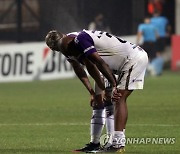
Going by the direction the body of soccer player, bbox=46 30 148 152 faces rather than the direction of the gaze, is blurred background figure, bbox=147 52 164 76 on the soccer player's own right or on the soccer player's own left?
on the soccer player's own right

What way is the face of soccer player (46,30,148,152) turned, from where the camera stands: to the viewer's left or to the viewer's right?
to the viewer's left

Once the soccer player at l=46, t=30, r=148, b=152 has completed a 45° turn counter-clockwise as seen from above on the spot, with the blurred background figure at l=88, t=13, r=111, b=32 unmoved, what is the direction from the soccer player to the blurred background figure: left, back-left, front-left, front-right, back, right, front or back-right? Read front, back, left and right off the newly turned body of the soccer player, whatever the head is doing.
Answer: back-right

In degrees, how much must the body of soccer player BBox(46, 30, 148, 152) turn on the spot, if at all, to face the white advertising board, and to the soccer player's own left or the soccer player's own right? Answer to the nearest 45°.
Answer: approximately 90° to the soccer player's own right

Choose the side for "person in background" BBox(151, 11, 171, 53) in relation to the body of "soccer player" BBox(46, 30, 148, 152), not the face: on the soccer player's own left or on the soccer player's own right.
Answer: on the soccer player's own right

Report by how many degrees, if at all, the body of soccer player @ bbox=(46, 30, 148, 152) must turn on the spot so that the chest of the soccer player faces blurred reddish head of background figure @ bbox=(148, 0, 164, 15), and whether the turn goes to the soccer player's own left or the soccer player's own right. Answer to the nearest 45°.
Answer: approximately 90° to the soccer player's own right

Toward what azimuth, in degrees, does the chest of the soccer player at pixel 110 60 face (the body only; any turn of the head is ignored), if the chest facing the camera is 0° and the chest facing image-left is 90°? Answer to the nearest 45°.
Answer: approximately 90°

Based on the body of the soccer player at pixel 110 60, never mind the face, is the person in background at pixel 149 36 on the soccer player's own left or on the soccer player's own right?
on the soccer player's own right
